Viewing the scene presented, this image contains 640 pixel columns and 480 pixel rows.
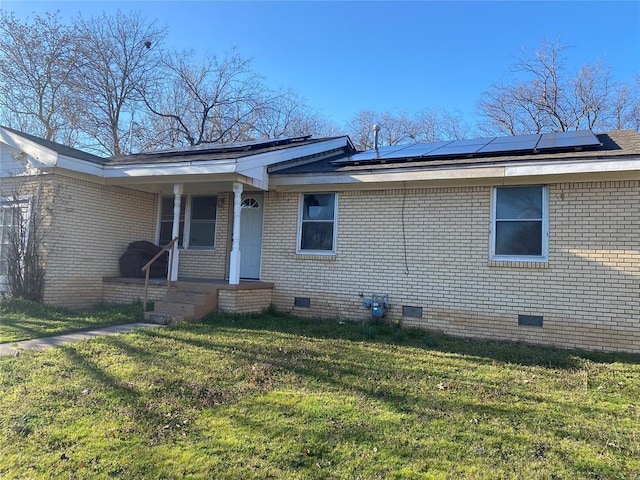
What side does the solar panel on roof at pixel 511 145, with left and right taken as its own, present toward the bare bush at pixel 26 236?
right

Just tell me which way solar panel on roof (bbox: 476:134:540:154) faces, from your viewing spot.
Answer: facing the viewer

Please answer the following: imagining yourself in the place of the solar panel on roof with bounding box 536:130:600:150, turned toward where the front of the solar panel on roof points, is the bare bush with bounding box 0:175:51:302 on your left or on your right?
on your right

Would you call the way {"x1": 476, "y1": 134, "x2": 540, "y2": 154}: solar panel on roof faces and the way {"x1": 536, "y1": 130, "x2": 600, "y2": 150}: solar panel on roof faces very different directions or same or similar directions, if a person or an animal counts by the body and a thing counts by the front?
same or similar directions
